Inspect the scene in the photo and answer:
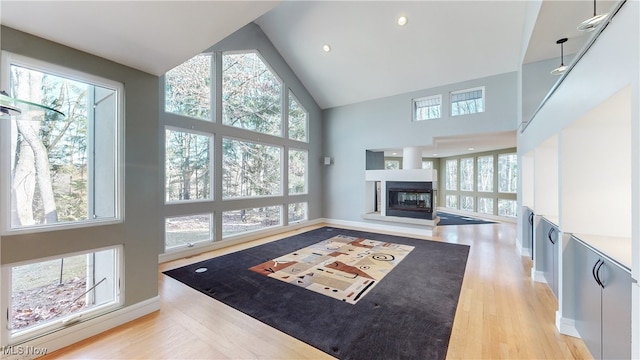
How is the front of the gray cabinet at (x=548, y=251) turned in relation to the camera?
facing to the left of the viewer

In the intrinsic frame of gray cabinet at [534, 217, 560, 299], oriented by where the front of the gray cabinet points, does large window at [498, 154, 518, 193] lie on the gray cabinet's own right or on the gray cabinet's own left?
on the gray cabinet's own right

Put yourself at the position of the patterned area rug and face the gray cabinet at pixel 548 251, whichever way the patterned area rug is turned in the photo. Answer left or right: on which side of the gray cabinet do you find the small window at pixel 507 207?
left

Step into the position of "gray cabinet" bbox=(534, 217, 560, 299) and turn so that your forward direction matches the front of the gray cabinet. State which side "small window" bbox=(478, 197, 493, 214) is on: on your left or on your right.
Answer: on your right

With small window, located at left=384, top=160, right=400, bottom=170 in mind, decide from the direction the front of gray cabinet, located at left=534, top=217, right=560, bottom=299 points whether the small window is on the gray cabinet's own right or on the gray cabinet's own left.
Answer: on the gray cabinet's own right

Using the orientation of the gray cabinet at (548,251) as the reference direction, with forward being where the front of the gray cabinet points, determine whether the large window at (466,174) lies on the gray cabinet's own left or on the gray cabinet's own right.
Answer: on the gray cabinet's own right

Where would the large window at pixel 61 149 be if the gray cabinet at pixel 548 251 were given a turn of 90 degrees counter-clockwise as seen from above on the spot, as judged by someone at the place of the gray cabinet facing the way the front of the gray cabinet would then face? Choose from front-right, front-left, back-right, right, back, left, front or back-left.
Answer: front-right
